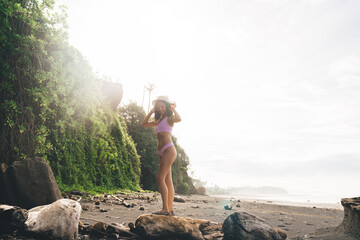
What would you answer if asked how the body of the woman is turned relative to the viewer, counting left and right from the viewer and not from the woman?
facing the viewer and to the left of the viewer

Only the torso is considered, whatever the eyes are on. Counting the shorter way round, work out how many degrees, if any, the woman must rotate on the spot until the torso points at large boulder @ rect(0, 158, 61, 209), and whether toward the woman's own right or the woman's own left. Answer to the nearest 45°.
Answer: approximately 90° to the woman's own right

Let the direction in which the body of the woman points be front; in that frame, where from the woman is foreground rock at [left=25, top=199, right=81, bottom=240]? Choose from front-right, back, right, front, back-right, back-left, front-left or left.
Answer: front

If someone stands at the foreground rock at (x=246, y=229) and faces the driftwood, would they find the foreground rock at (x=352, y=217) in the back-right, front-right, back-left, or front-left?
back-right
